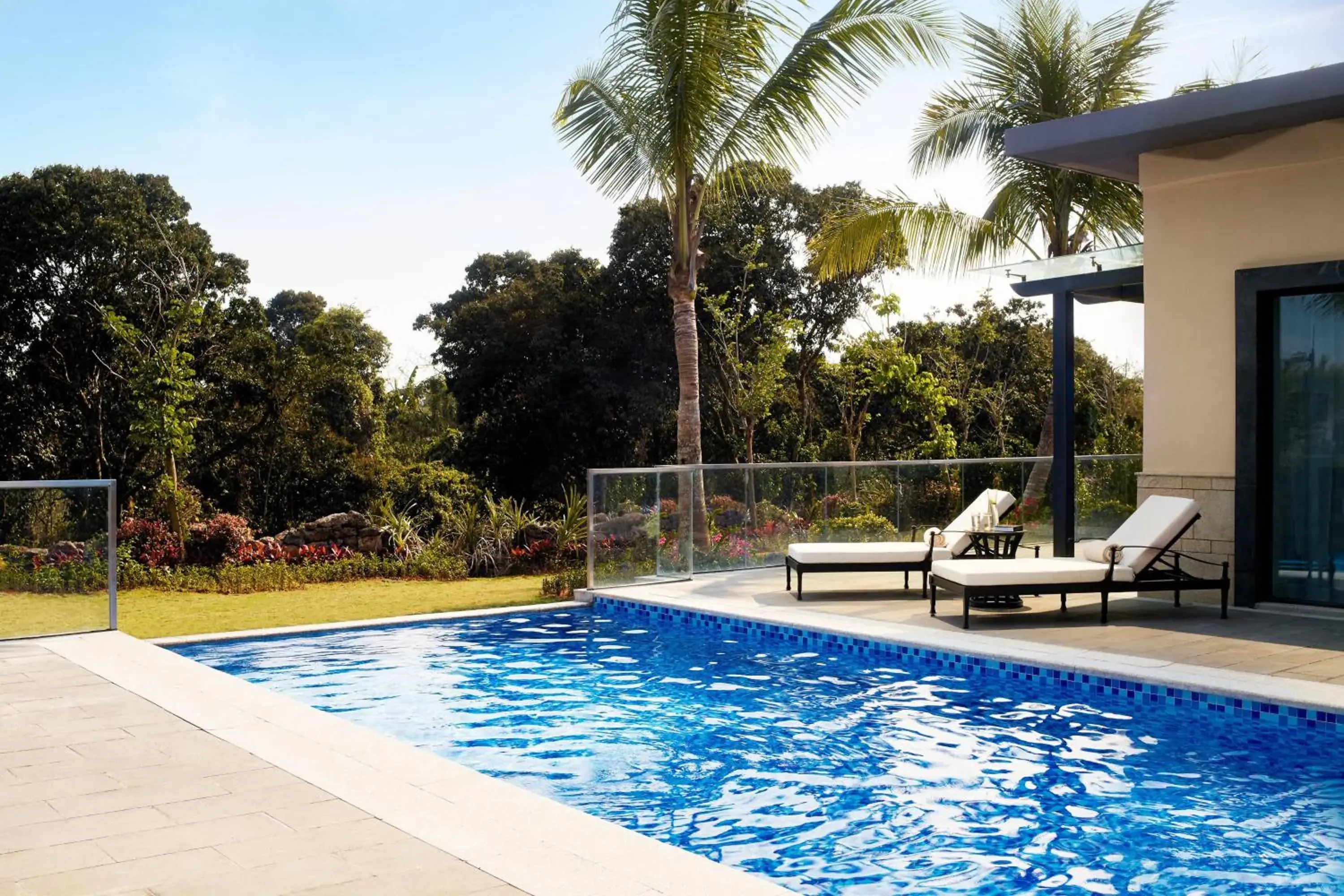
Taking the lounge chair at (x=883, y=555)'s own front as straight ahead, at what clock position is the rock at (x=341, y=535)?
The rock is roughly at 1 o'clock from the lounge chair.

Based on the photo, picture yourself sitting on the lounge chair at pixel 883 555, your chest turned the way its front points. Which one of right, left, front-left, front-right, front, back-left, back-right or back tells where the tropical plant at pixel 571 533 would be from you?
front-right

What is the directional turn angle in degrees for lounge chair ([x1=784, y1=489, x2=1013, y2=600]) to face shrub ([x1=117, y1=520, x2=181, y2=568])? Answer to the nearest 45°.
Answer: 0° — it already faces it

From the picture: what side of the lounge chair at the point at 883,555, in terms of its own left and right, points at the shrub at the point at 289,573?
front

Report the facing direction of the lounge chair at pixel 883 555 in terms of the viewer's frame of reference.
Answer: facing to the left of the viewer

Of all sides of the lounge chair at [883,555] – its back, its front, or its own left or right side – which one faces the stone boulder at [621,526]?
front

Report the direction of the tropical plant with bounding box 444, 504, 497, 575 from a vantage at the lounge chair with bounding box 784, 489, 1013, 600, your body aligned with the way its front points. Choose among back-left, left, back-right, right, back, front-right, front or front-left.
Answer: front-right

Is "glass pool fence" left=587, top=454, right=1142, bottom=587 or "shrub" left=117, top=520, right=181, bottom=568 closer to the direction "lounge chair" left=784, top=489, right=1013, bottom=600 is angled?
the shrub

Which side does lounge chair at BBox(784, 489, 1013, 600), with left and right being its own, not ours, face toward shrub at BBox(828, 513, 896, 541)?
right

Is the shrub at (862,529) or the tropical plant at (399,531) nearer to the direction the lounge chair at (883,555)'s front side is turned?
the tropical plant

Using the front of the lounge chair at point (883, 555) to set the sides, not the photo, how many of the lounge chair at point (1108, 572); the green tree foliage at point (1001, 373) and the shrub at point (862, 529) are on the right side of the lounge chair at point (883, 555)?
2

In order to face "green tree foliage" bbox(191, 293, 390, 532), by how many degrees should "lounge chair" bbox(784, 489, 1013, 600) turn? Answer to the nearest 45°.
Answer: approximately 45° to its right
